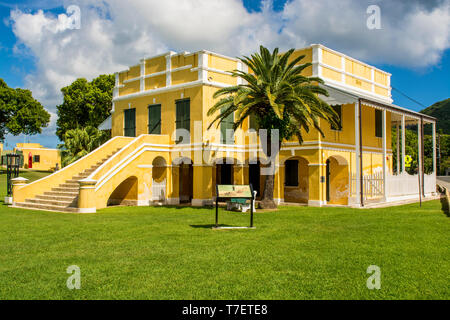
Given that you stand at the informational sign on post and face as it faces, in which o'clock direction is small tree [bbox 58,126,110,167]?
The small tree is roughly at 5 o'clock from the informational sign on post.

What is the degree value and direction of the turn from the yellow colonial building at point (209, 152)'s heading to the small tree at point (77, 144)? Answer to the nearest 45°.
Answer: approximately 90° to its right

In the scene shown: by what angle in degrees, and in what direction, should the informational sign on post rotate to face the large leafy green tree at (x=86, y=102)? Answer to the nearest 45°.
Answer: approximately 135° to its right

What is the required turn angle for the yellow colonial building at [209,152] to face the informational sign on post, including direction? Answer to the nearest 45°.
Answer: approximately 45° to its left

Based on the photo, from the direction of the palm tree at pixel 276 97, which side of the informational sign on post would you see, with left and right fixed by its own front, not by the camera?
back

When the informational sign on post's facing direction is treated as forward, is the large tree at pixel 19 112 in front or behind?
behind

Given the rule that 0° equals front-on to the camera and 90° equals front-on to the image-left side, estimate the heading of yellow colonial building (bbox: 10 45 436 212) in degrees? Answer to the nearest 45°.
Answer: approximately 45°

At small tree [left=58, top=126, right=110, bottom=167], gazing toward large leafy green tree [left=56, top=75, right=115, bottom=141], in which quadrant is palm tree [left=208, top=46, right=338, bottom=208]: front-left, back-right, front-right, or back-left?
back-right

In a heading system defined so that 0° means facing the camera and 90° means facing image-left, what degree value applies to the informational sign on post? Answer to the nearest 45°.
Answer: approximately 0°

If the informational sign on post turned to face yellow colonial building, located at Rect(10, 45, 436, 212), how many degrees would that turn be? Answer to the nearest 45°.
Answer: approximately 180°
